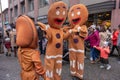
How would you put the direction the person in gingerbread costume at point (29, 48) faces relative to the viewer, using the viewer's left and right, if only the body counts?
facing away from the viewer and to the right of the viewer

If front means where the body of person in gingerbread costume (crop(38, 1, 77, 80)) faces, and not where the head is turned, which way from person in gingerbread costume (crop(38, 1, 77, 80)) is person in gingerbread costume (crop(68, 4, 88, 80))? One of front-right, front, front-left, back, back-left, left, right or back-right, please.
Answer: left

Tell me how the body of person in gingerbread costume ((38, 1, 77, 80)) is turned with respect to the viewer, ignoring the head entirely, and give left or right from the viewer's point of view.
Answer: facing the viewer and to the right of the viewer

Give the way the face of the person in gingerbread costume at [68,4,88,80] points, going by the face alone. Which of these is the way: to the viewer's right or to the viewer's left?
to the viewer's left

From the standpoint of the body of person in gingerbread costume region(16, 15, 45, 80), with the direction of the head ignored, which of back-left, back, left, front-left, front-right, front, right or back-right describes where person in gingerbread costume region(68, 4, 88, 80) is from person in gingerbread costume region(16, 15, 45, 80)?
front
